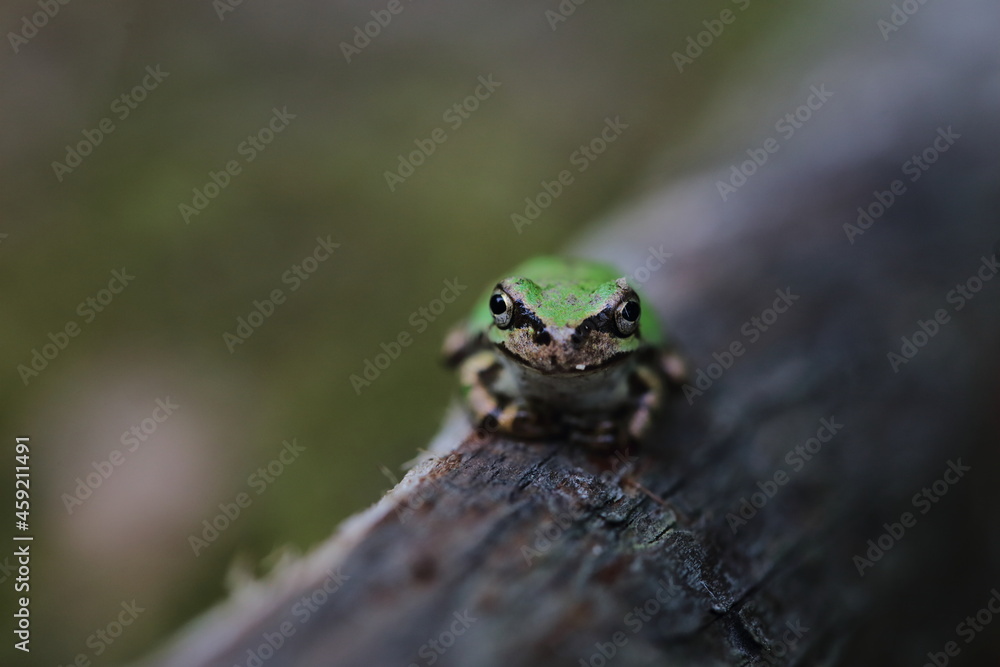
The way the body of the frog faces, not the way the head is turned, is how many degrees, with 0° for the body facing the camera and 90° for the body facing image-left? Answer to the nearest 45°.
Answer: approximately 0°
